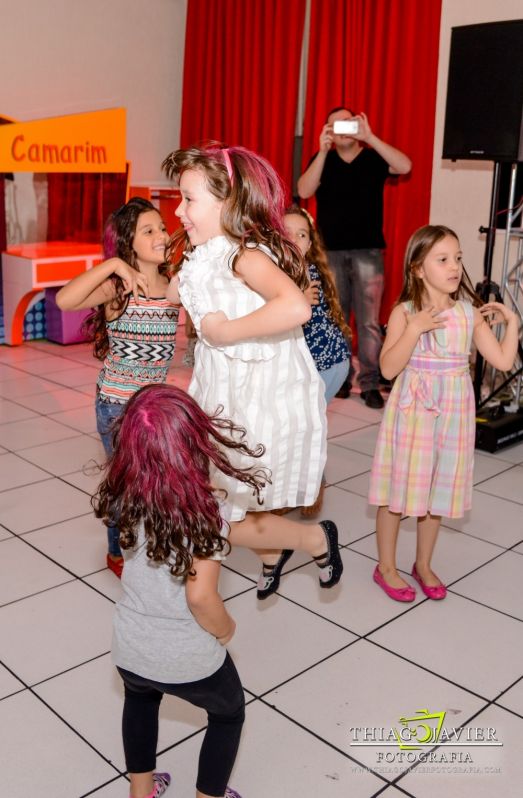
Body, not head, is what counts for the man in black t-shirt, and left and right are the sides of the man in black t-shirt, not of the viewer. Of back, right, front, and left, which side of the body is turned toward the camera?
front

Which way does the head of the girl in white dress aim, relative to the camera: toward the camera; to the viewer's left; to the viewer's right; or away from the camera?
to the viewer's left

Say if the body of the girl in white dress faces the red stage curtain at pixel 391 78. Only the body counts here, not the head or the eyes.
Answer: no

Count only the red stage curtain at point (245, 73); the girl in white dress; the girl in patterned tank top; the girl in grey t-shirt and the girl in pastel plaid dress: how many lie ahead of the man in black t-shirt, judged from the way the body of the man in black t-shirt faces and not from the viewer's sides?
4

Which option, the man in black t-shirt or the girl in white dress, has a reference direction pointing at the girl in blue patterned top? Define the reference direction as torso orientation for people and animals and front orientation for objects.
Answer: the man in black t-shirt

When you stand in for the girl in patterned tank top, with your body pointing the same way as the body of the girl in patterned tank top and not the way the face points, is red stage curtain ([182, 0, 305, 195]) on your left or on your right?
on your left

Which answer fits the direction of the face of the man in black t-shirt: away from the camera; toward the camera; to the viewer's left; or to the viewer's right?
toward the camera

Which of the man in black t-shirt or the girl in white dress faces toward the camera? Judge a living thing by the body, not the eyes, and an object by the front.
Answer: the man in black t-shirt

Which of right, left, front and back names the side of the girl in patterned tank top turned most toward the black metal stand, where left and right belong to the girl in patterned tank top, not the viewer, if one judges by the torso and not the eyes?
left

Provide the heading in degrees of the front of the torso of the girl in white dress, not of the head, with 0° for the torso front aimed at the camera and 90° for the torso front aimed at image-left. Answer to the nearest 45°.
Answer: approximately 90°

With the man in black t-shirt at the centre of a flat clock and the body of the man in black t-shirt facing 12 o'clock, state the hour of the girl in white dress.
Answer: The girl in white dress is roughly at 12 o'clock from the man in black t-shirt.

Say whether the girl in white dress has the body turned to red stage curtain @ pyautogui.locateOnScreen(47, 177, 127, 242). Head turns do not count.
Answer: no

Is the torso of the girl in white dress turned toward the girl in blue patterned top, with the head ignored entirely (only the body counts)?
no

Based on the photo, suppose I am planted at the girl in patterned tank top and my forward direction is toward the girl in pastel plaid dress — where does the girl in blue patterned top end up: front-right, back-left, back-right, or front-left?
front-left

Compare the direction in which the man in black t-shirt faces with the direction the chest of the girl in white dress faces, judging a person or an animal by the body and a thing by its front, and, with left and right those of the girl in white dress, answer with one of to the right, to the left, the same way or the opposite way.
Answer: to the left
